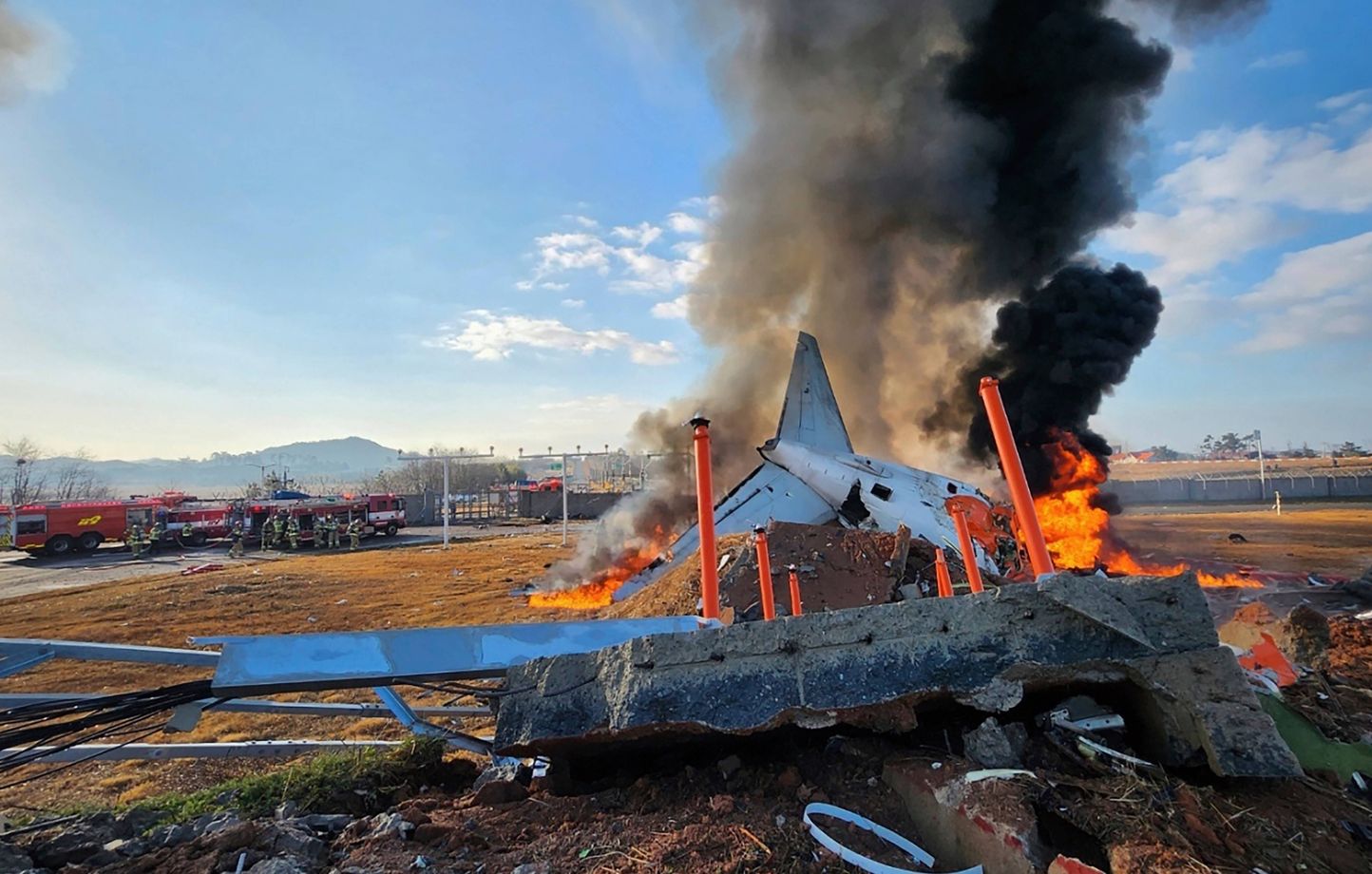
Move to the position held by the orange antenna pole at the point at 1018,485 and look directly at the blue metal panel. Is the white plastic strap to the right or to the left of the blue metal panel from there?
left

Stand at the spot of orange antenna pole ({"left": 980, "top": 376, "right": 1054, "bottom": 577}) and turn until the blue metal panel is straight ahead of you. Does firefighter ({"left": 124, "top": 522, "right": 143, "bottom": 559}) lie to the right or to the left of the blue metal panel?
right

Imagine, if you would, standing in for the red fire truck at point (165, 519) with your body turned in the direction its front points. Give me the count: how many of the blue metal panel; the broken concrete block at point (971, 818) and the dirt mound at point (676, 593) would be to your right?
3

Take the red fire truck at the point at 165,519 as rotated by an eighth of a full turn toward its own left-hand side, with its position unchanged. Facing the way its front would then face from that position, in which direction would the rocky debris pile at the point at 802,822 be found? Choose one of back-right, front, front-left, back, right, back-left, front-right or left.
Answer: back-right

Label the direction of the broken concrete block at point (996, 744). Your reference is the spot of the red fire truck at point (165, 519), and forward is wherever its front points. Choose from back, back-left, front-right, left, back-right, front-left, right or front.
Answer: right

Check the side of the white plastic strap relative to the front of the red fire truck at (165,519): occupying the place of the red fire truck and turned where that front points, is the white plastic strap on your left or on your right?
on your right

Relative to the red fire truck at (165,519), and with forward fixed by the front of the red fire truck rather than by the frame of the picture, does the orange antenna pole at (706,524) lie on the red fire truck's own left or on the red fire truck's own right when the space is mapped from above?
on the red fire truck's own right

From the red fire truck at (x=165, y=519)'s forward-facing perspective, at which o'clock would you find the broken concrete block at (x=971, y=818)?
The broken concrete block is roughly at 3 o'clock from the red fire truck.
